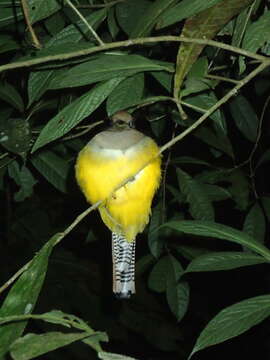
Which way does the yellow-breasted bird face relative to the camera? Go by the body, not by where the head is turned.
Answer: toward the camera

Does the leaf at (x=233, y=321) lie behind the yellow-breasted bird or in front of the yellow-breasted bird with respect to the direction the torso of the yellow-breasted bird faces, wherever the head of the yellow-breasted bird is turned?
in front

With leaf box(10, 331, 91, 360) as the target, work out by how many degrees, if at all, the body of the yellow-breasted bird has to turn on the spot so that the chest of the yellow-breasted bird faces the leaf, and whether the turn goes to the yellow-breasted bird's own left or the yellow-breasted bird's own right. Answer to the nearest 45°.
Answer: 0° — it already faces it

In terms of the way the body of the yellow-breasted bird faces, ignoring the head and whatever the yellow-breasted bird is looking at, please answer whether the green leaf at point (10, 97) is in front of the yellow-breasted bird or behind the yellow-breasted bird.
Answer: behind
